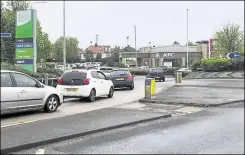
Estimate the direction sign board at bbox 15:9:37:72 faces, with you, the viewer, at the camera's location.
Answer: facing the viewer and to the left of the viewer

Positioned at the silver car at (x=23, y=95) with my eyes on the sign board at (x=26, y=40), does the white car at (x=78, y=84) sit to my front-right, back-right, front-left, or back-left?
front-right

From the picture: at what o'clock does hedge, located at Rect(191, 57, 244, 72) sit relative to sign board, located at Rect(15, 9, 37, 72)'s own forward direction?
The hedge is roughly at 9 o'clock from the sign board.

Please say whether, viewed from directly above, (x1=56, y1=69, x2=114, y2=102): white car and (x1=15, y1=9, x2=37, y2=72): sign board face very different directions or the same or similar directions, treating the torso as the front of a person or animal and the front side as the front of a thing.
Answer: very different directions

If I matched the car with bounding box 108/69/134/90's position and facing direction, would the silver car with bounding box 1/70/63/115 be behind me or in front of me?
behind

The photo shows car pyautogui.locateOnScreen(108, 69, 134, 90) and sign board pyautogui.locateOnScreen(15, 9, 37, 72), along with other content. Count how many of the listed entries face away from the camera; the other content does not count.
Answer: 1

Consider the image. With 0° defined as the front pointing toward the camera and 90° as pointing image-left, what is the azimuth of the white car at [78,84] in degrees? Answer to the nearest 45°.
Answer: approximately 225°

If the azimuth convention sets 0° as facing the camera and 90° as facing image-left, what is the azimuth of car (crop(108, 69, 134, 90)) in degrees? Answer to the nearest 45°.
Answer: approximately 180°

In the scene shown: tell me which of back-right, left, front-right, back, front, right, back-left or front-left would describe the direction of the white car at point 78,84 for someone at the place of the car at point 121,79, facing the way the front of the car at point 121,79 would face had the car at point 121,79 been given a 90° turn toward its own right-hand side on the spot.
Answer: right

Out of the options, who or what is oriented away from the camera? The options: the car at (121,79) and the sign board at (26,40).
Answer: the car
